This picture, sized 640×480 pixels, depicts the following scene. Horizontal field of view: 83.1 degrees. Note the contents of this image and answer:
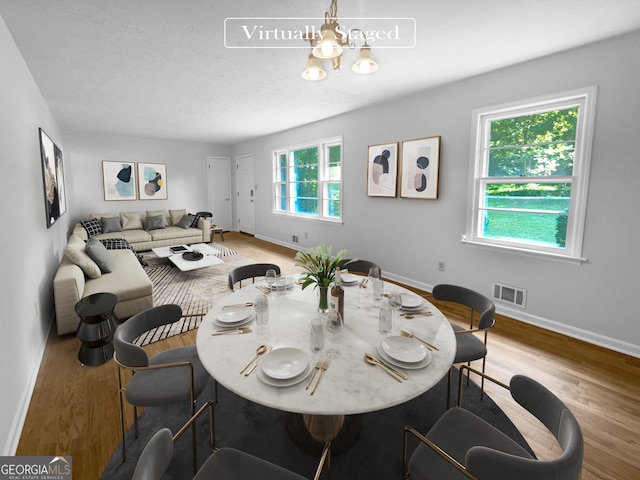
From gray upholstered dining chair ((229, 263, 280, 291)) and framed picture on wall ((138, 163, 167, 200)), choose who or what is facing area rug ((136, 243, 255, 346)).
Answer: the framed picture on wall

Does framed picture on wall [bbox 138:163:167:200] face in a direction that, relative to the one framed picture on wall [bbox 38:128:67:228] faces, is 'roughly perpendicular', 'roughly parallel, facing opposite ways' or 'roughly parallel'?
roughly perpendicular

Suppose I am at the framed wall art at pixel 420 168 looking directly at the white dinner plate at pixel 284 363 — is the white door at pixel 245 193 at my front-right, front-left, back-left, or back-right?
back-right

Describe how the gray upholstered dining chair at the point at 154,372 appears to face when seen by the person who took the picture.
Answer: facing to the right of the viewer

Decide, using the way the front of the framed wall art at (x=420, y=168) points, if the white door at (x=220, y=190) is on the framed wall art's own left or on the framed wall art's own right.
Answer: on the framed wall art's own right

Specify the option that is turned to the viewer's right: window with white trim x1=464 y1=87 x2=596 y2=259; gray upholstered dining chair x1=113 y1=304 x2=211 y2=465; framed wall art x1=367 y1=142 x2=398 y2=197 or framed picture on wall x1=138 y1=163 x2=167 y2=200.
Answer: the gray upholstered dining chair

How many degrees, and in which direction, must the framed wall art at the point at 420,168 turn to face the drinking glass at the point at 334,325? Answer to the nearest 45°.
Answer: approximately 45° to its left

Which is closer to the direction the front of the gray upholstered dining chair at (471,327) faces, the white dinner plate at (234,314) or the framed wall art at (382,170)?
the white dinner plate

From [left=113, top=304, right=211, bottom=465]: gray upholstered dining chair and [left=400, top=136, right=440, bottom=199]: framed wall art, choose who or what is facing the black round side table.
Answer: the framed wall art

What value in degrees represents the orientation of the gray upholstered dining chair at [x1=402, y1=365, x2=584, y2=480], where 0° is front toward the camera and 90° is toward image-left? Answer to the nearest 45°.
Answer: approximately 135°

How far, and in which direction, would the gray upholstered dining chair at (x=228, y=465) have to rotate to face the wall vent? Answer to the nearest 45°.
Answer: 0° — it already faces it

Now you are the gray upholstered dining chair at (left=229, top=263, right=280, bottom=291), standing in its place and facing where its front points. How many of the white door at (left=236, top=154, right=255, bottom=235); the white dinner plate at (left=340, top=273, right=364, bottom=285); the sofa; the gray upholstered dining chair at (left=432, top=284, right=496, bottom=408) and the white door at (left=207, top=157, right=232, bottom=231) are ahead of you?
2

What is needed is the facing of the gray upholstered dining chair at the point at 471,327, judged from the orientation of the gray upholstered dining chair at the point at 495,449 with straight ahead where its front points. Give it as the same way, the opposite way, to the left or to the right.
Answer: to the left

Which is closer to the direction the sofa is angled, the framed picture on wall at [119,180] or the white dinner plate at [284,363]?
the white dinner plate

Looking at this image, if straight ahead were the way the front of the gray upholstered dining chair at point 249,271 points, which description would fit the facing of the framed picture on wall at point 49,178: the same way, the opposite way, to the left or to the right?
to the left
